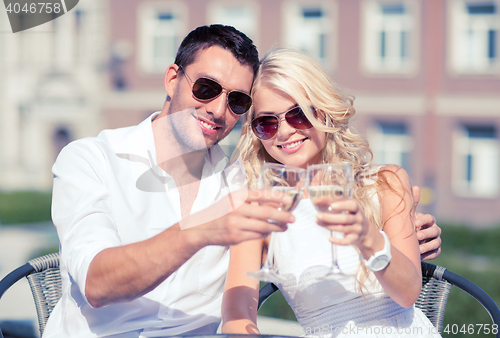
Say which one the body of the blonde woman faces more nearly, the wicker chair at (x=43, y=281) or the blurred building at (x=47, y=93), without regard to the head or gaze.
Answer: the wicker chair

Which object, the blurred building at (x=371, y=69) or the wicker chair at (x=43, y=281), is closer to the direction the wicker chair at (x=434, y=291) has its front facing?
the wicker chair

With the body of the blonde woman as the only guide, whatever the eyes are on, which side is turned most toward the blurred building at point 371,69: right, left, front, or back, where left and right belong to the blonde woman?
back

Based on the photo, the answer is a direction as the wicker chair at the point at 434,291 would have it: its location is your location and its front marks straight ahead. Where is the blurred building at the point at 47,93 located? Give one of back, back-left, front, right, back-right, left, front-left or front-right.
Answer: back-right

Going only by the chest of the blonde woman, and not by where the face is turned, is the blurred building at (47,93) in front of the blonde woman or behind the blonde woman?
behind

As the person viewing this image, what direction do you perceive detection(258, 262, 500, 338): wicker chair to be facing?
facing the viewer

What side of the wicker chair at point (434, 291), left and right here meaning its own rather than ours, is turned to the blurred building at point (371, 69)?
back

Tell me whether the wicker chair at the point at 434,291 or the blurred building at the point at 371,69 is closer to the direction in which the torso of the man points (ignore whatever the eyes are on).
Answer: the wicker chair

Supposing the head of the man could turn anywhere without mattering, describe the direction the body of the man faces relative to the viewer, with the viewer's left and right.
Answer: facing the viewer and to the right of the viewer

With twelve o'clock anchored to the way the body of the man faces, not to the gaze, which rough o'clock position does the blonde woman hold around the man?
The blonde woman is roughly at 10 o'clock from the man.

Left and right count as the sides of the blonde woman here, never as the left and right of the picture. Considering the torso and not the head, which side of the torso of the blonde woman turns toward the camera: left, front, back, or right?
front

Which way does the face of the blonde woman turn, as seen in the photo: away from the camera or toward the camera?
toward the camera

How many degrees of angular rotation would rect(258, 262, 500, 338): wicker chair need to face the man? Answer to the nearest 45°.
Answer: approximately 45° to its right
